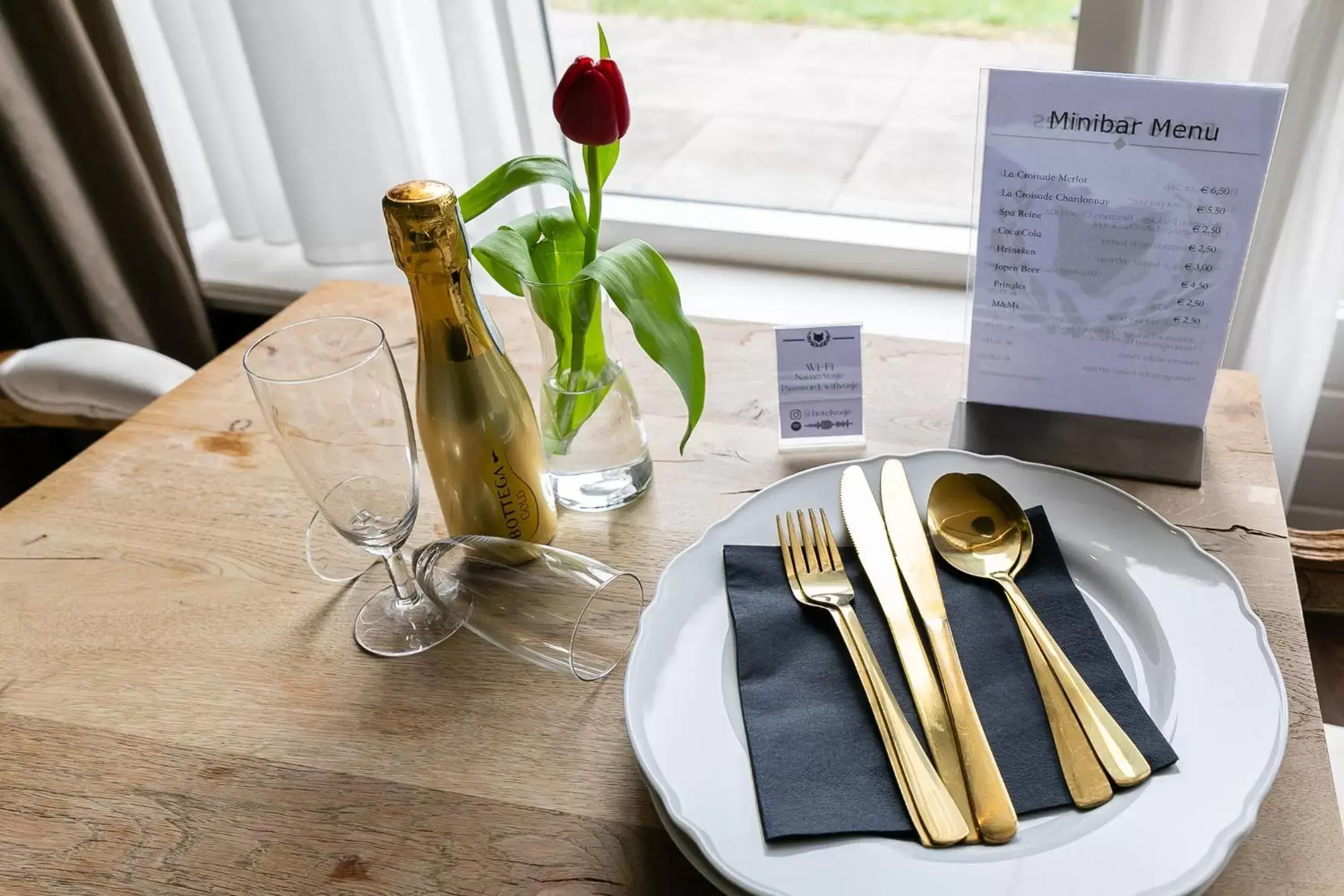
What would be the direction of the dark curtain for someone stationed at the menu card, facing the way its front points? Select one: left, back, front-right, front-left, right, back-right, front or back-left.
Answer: right

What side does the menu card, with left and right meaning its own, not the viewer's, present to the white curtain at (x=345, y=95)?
right

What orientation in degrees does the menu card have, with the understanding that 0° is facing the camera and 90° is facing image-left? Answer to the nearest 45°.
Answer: approximately 0°
